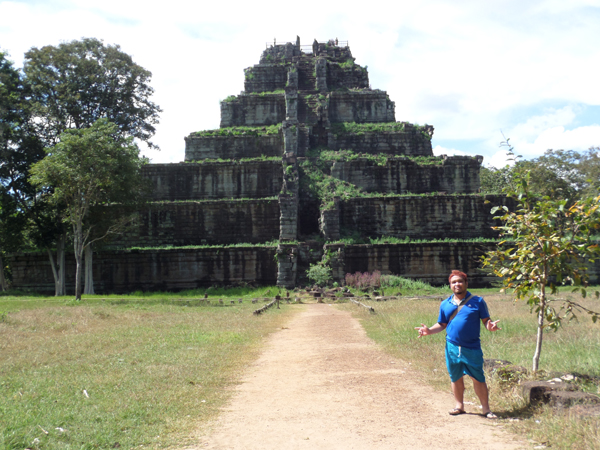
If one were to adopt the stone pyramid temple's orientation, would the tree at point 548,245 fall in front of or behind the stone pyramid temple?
in front

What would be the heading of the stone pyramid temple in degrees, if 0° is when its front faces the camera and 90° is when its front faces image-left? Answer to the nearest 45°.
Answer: approximately 0°

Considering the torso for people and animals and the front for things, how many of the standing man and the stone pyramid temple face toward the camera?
2

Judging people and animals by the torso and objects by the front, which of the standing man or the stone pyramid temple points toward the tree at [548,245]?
the stone pyramid temple

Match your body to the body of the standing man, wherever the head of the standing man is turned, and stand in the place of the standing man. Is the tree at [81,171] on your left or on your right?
on your right

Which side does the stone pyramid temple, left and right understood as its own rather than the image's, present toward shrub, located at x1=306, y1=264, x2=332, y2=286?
front

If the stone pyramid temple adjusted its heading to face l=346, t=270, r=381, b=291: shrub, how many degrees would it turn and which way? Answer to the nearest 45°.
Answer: approximately 45° to its left

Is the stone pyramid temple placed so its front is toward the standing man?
yes

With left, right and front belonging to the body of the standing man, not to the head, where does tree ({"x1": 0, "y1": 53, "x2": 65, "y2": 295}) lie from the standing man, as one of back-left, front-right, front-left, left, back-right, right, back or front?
back-right

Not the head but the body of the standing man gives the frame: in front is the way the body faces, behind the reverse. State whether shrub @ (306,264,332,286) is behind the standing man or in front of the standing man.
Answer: behind

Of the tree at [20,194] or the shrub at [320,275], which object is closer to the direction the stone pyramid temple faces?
the shrub
